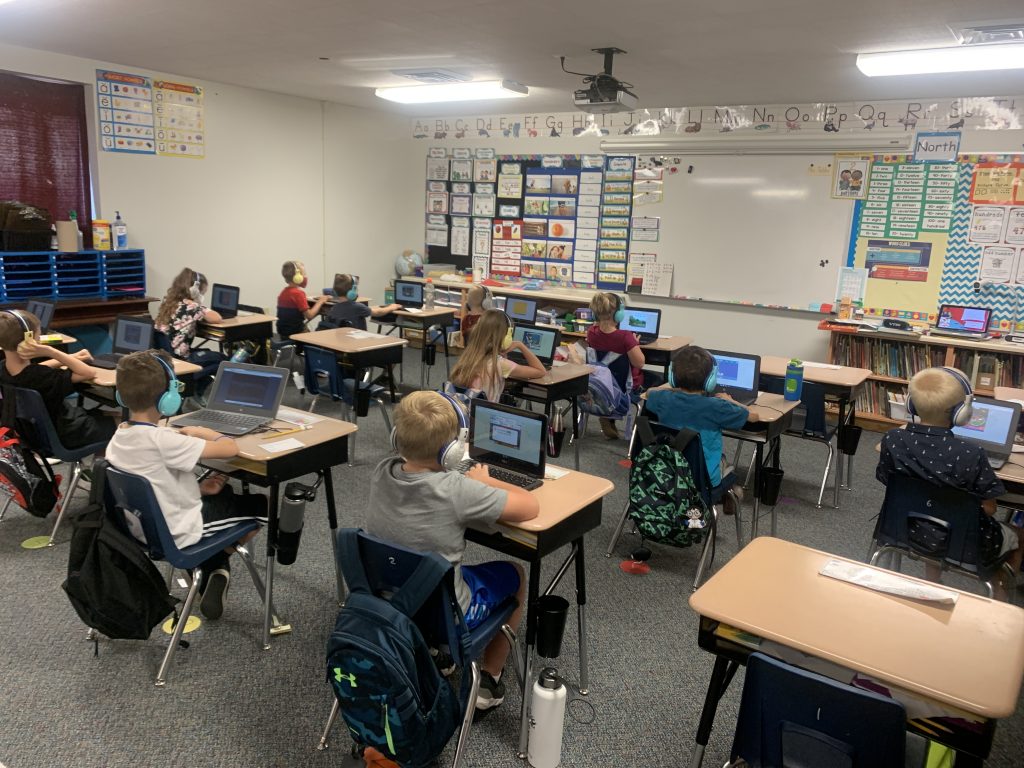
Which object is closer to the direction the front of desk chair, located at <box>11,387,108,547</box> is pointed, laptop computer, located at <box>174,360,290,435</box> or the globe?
the globe

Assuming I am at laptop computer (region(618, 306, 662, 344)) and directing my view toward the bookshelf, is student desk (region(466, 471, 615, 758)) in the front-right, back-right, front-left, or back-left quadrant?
back-right

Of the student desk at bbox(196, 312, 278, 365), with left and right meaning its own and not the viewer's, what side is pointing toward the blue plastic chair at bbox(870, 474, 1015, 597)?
left

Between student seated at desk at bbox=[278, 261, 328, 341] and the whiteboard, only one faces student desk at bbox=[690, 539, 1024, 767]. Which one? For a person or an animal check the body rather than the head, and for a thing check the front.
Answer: the whiteboard

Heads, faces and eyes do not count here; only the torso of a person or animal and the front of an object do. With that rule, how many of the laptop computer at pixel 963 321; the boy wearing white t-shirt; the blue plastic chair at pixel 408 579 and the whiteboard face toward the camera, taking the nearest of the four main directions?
2

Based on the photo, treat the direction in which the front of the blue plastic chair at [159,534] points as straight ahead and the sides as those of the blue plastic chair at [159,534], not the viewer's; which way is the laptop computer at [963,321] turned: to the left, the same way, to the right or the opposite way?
the opposite way

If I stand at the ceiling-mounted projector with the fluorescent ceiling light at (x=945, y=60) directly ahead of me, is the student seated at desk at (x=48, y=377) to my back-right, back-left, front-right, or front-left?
back-right

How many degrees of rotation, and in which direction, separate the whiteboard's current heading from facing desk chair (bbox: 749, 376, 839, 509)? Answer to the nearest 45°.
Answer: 0° — it already faces it

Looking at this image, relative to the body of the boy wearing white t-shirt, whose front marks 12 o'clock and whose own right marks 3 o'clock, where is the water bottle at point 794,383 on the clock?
The water bottle is roughly at 1 o'clock from the boy wearing white t-shirt.

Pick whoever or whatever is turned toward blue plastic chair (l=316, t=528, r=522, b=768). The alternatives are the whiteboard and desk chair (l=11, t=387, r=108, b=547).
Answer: the whiteboard

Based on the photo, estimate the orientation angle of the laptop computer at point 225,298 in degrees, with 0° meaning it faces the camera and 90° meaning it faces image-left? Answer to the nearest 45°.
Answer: approximately 45°

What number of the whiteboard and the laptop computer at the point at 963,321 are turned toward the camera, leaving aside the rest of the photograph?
2

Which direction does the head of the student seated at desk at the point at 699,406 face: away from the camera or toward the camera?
away from the camera

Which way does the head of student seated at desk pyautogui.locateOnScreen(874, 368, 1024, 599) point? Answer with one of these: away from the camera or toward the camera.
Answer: away from the camera

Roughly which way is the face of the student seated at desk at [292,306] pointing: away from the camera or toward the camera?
away from the camera
